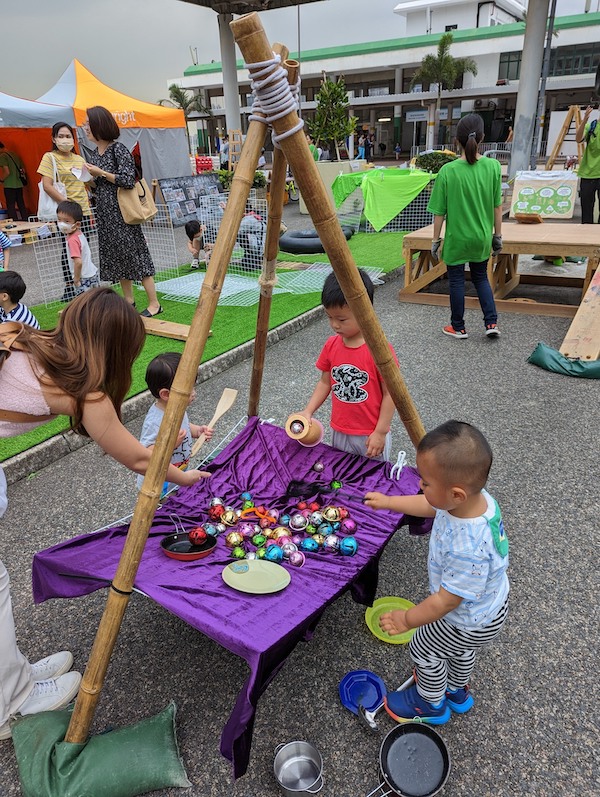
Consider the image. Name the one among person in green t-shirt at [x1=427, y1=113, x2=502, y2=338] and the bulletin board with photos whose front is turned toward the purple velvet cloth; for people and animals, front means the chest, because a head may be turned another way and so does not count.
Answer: the bulletin board with photos

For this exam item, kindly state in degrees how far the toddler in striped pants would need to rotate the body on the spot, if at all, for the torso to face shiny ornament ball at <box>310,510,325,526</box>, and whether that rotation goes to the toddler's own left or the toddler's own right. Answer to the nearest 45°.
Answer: approximately 45° to the toddler's own right

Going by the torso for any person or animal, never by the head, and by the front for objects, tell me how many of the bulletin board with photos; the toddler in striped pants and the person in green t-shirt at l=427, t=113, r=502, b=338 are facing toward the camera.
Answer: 1

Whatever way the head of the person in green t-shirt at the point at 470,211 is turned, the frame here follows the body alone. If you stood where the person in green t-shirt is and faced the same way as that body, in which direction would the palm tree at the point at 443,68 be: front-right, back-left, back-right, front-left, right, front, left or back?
front

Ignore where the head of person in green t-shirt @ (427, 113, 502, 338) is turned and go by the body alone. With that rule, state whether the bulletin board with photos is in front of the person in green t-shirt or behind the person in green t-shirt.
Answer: in front

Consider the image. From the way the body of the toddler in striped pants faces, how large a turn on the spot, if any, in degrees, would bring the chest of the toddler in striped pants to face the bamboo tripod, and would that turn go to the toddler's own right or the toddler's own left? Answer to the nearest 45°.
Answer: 0° — they already face it

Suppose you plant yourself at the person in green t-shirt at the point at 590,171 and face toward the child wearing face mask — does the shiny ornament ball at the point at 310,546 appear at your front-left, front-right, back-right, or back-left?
front-left

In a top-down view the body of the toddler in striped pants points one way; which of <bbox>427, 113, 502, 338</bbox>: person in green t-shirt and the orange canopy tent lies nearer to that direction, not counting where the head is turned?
the orange canopy tent

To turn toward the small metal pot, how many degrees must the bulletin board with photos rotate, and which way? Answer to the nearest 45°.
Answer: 0° — it already faces it

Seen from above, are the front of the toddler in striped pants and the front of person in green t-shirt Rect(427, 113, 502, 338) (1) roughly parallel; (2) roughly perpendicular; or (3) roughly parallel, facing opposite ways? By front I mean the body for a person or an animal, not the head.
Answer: roughly perpendicular

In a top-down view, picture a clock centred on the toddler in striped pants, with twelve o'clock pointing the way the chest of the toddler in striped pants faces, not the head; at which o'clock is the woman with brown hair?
The woman with brown hair is roughly at 12 o'clock from the toddler in striped pants.

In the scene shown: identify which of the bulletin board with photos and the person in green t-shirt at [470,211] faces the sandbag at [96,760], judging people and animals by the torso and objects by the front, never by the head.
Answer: the bulletin board with photos

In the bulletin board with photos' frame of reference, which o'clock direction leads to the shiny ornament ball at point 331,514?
The shiny ornament ball is roughly at 12 o'clock from the bulletin board with photos.

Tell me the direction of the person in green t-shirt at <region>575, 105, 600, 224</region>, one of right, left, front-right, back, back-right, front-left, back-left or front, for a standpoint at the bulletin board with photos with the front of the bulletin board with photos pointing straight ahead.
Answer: front-left

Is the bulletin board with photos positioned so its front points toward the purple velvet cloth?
yes

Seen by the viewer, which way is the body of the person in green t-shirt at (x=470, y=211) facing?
away from the camera

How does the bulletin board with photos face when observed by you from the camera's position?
facing the viewer

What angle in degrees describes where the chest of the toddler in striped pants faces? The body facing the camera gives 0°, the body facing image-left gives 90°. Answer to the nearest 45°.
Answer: approximately 90°

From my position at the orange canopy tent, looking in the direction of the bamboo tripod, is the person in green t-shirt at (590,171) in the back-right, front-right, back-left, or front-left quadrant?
front-left

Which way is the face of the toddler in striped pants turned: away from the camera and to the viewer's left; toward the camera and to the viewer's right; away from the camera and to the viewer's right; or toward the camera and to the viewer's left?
away from the camera and to the viewer's left

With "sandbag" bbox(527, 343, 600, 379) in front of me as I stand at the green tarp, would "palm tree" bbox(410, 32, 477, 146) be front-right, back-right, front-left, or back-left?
back-left

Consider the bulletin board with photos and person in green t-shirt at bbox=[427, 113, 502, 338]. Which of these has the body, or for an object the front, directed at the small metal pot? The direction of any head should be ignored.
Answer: the bulletin board with photos

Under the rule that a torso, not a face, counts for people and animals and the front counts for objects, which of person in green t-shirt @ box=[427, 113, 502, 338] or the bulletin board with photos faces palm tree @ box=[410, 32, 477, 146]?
the person in green t-shirt
